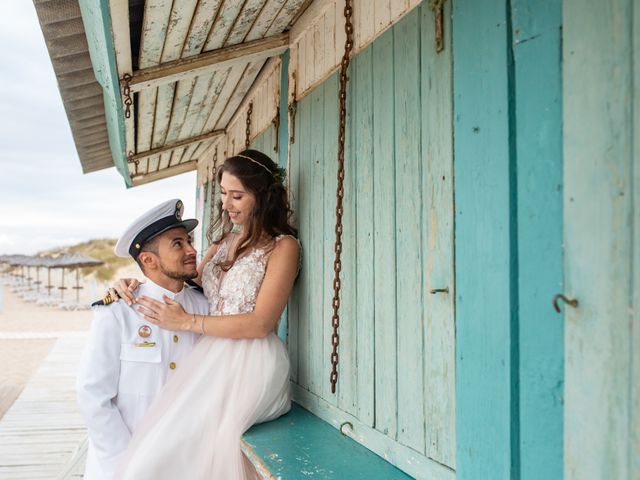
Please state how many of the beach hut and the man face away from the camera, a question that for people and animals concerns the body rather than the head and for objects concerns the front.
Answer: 0

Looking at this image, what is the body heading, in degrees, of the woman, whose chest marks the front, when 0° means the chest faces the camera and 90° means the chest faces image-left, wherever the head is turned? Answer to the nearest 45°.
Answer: approximately 45°

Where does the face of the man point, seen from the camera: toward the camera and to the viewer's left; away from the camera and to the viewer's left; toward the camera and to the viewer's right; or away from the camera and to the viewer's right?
toward the camera and to the viewer's right

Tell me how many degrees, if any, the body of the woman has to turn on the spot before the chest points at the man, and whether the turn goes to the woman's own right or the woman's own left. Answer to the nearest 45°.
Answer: approximately 45° to the woman's own right

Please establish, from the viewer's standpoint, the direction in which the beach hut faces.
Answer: facing the viewer and to the left of the viewer

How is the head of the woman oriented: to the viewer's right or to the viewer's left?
to the viewer's left

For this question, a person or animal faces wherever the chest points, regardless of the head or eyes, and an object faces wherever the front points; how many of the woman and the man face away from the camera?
0

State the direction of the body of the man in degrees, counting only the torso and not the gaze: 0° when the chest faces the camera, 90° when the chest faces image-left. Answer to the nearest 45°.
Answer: approximately 315°
